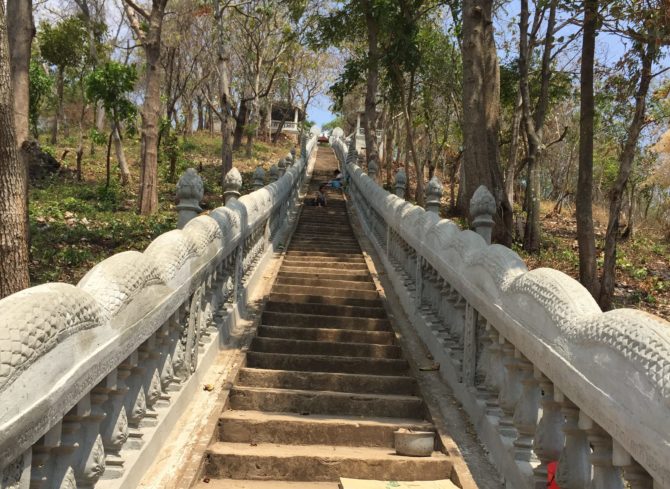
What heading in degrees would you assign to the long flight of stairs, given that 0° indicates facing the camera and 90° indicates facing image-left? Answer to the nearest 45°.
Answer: approximately 0°

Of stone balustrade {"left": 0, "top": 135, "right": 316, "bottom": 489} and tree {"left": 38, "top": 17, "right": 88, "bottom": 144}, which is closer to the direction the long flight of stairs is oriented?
the stone balustrade
